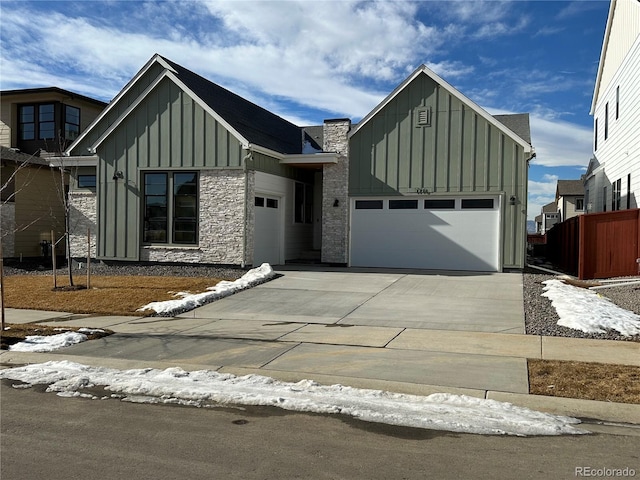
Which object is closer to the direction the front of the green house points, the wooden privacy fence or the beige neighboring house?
the wooden privacy fence

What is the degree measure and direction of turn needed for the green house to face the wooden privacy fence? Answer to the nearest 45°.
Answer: approximately 90° to its left

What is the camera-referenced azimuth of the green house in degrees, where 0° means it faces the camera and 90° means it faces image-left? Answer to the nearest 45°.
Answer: approximately 0°

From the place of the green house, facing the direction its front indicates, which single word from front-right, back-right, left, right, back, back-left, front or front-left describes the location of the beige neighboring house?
back-right

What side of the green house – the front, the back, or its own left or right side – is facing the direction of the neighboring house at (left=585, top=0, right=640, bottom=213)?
left
